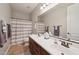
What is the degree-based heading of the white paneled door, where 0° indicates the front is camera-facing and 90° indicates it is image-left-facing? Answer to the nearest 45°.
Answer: approximately 45°

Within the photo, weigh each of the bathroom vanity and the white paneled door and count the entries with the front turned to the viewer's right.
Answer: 0

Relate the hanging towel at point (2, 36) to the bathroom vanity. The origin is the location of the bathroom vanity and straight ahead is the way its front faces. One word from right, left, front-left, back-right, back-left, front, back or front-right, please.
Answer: front-right
